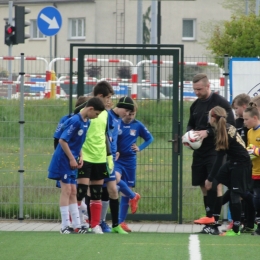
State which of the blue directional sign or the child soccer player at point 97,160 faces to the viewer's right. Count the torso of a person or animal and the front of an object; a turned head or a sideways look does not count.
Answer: the child soccer player

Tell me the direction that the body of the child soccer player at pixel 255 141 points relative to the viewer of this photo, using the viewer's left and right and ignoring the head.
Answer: facing the viewer and to the left of the viewer

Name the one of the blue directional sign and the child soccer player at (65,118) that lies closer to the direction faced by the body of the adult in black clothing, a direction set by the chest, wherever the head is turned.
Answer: the child soccer player

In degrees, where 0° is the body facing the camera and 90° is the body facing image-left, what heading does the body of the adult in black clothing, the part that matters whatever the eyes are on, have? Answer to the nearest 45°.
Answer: approximately 45°

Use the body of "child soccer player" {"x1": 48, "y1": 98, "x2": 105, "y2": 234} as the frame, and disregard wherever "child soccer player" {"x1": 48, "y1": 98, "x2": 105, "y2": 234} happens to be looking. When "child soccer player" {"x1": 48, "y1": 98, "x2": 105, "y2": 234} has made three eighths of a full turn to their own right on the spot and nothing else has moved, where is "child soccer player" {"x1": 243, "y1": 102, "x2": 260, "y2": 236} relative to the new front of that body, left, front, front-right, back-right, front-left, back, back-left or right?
back

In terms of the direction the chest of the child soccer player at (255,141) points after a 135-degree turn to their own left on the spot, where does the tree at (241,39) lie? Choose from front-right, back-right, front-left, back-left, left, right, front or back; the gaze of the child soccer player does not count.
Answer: left

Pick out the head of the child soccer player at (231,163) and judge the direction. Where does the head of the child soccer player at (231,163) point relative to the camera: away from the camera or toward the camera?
away from the camera

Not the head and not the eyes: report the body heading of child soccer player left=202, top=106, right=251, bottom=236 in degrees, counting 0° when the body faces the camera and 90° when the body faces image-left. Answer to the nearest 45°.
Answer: approximately 90°

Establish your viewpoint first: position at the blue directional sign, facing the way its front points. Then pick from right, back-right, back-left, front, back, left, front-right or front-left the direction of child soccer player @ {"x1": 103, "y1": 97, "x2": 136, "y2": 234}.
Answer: front

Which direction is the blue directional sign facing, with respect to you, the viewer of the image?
facing the viewer
